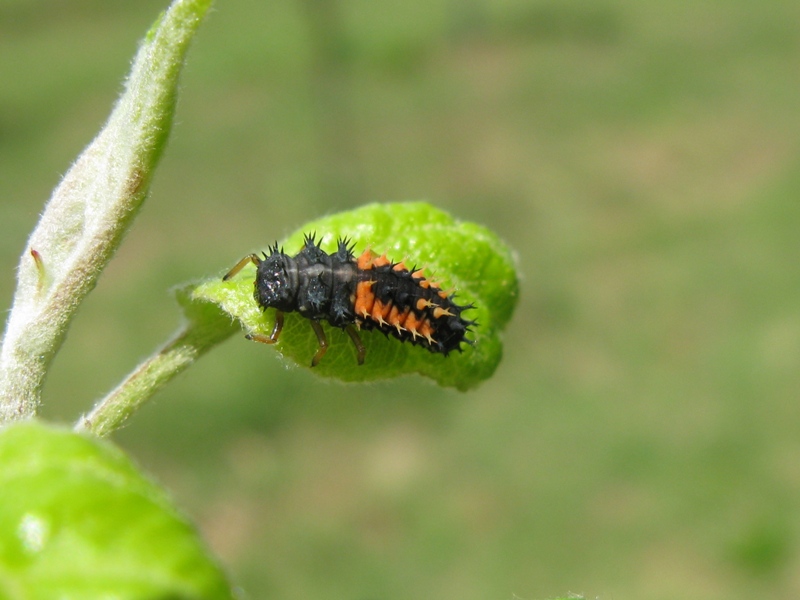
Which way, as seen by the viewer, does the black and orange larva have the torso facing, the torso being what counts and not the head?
to the viewer's left
